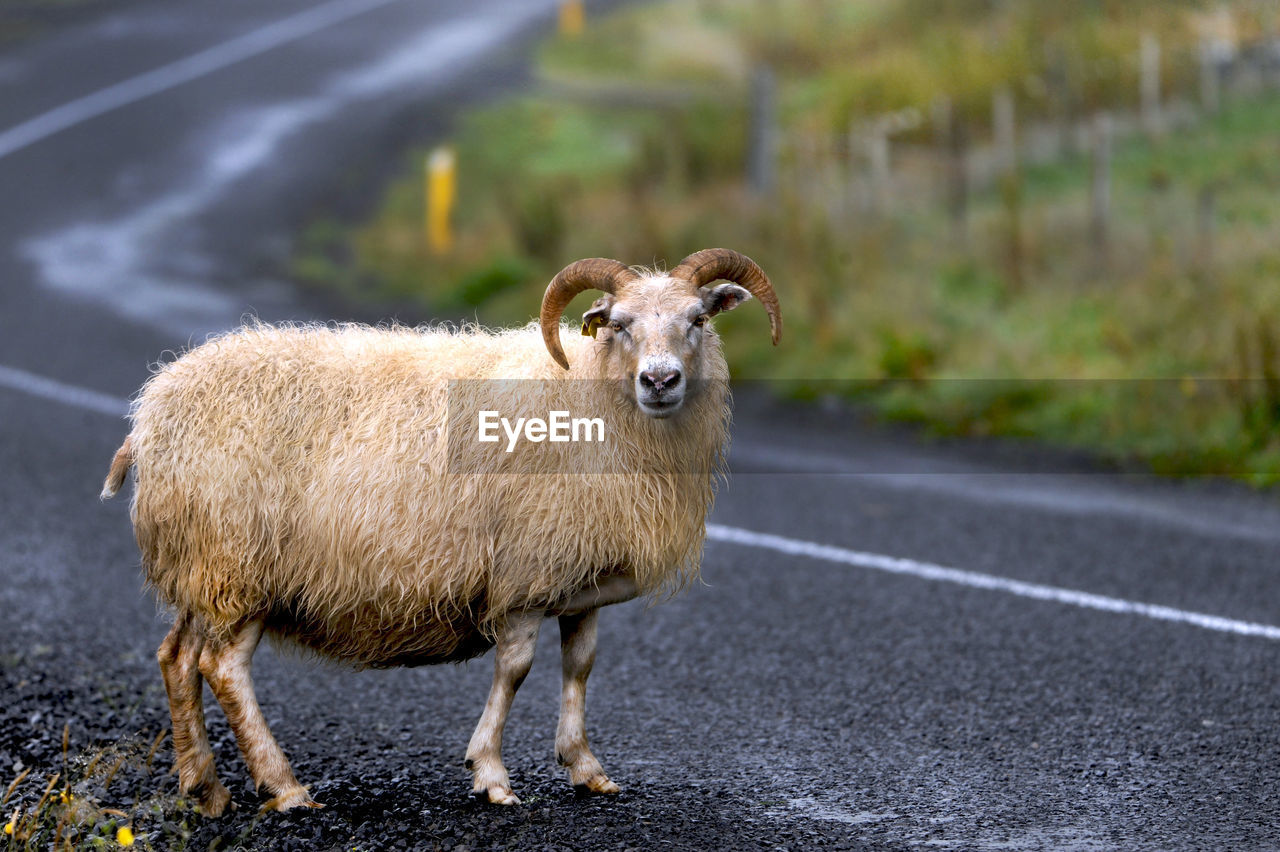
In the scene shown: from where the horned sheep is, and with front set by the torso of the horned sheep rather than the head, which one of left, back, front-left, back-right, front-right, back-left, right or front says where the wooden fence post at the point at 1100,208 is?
front-left

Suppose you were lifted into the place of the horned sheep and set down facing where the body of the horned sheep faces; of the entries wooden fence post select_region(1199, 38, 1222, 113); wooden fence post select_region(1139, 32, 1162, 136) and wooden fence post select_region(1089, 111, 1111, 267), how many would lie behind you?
0

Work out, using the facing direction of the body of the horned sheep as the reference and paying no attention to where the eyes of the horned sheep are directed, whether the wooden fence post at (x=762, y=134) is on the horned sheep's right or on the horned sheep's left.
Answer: on the horned sheep's left

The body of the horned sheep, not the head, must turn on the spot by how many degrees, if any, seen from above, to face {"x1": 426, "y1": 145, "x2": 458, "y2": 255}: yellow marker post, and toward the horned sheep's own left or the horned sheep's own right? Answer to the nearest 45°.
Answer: approximately 90° to the horned sheep's own left

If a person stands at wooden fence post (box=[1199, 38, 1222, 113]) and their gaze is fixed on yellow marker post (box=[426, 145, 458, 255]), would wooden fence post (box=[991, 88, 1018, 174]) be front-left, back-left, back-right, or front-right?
front-left

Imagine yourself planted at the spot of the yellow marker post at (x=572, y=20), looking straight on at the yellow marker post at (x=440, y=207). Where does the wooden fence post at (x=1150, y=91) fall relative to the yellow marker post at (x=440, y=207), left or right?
left

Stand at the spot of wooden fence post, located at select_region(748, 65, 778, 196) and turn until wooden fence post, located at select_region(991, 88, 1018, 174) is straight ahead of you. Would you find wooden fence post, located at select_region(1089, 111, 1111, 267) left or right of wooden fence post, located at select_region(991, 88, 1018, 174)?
right

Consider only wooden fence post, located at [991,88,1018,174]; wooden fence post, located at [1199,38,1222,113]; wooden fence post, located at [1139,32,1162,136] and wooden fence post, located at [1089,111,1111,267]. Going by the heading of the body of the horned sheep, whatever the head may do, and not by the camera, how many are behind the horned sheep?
0

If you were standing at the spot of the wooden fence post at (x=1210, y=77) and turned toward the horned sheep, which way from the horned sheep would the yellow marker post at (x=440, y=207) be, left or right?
right

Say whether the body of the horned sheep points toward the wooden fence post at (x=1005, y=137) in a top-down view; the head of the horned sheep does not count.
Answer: no

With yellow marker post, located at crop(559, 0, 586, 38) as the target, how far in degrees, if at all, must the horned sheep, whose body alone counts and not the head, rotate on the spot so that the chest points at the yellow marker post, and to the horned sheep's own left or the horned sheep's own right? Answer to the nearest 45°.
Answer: approximately 90° to the horned sheep's own left

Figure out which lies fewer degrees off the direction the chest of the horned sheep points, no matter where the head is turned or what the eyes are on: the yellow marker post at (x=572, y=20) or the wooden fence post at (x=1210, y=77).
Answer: the wooden fence post

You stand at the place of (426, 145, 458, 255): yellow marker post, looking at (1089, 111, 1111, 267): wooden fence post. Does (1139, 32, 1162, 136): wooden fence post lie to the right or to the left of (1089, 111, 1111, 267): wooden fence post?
left

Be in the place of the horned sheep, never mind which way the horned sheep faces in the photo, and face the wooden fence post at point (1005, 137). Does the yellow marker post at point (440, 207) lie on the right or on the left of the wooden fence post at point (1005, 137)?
left

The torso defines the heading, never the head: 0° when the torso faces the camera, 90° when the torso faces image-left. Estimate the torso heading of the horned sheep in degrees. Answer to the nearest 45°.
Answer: approximately 270°
